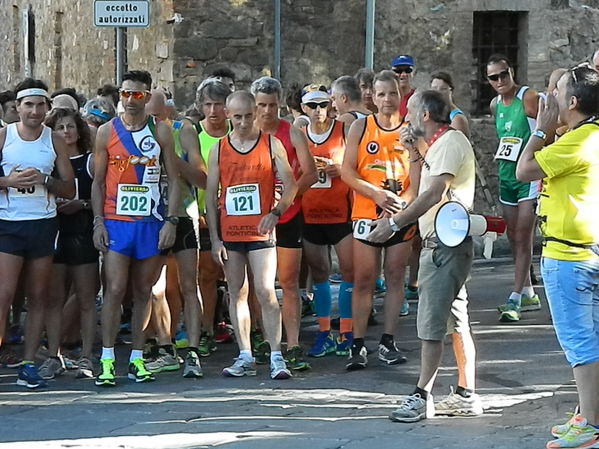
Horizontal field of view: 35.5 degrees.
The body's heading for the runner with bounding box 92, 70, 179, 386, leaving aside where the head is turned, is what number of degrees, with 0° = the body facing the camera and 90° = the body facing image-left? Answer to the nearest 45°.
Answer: approximately 0°

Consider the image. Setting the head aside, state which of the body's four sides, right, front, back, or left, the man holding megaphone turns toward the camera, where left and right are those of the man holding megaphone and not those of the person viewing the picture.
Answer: left

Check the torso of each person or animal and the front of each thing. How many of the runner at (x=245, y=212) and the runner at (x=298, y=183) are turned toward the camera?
2

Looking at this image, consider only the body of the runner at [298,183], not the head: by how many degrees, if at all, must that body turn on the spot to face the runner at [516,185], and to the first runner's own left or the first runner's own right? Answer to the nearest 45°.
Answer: approximately 135° to the first runner's own left

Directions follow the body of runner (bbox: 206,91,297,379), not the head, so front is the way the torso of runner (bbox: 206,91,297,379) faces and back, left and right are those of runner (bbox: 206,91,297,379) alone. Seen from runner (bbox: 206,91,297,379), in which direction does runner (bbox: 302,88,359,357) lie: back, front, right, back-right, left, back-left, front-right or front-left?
back-left

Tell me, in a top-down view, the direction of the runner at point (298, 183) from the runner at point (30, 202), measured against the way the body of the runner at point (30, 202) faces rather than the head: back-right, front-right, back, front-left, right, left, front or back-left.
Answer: left

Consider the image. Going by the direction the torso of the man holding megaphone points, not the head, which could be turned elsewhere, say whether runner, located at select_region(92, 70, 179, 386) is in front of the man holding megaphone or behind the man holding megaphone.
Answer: in front

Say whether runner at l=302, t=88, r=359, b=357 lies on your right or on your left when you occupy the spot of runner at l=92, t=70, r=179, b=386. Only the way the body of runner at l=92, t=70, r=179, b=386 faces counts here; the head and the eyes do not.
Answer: on your left

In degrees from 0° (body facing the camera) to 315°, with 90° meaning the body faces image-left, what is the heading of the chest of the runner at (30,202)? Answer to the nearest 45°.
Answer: approximately 0°

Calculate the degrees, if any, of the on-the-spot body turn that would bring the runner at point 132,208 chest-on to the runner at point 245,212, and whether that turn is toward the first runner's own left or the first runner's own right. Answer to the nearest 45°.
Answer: approximately 90° to the first runner's own left
